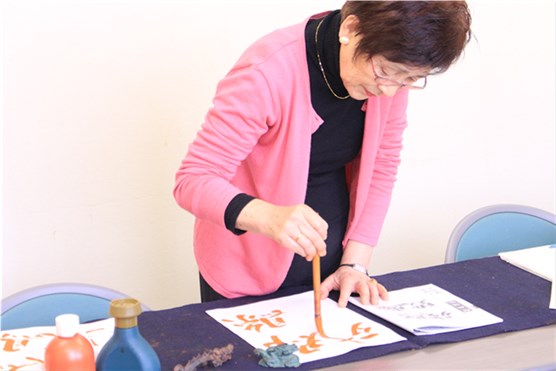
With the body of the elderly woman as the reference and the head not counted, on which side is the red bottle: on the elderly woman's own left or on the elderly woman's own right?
on the elderly woman's own right

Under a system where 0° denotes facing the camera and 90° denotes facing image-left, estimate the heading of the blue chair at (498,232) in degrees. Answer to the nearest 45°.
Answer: approximately 0°

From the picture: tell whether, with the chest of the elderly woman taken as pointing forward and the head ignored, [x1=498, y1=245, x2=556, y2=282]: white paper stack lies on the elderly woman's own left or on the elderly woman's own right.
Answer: on the elderly woman's own left

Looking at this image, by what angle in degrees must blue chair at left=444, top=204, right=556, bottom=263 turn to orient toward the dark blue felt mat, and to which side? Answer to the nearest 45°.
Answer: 0° — it already faces it

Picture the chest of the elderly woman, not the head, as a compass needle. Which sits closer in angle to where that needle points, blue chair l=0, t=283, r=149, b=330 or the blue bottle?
the blue bottle

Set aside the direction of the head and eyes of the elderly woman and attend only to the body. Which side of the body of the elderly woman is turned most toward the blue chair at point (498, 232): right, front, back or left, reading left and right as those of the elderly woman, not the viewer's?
left
